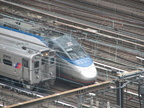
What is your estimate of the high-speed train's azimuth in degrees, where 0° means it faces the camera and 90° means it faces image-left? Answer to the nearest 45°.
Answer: approximately 315°

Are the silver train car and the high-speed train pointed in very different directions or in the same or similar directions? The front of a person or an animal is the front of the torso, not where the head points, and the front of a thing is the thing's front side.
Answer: same or similar directions
